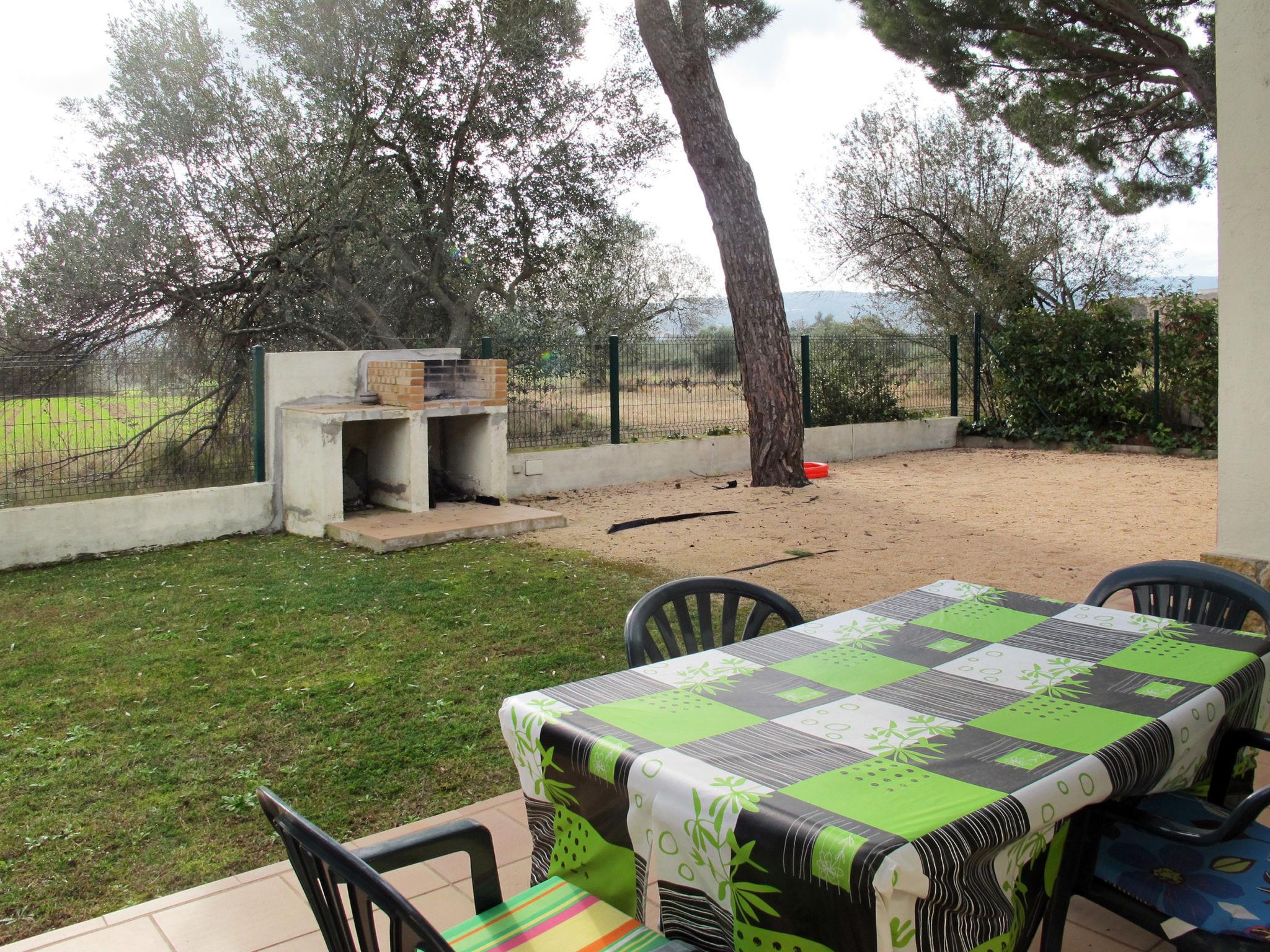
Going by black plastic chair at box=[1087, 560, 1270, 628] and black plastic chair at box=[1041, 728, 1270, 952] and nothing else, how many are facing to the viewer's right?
0

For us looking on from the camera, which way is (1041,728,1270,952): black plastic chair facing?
facing away from the viewer and to the left of the viewer

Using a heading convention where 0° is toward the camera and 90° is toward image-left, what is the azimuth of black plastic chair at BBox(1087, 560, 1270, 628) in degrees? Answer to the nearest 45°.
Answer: approximately 45°

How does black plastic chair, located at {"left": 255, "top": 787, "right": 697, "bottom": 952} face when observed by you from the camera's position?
facing away from the viewer and to the right of the viewer

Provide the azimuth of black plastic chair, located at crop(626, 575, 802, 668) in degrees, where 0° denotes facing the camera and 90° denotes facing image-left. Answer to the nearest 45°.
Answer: approximately 315°

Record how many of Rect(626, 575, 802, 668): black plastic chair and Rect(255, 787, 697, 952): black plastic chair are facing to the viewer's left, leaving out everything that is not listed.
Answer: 0

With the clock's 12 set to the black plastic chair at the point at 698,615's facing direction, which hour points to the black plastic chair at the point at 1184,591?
the black plastic chair at the point at 1184,591 is roughly at 10 o'clock from the black plastic chair at the point at 698,615.

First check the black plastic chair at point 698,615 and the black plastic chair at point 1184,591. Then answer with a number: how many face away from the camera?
0
